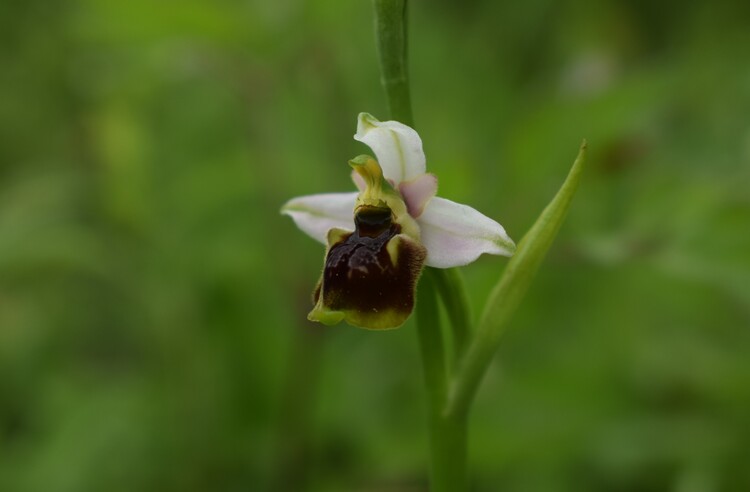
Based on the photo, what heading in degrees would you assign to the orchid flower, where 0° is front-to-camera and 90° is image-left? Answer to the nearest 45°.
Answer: approximately 45°
